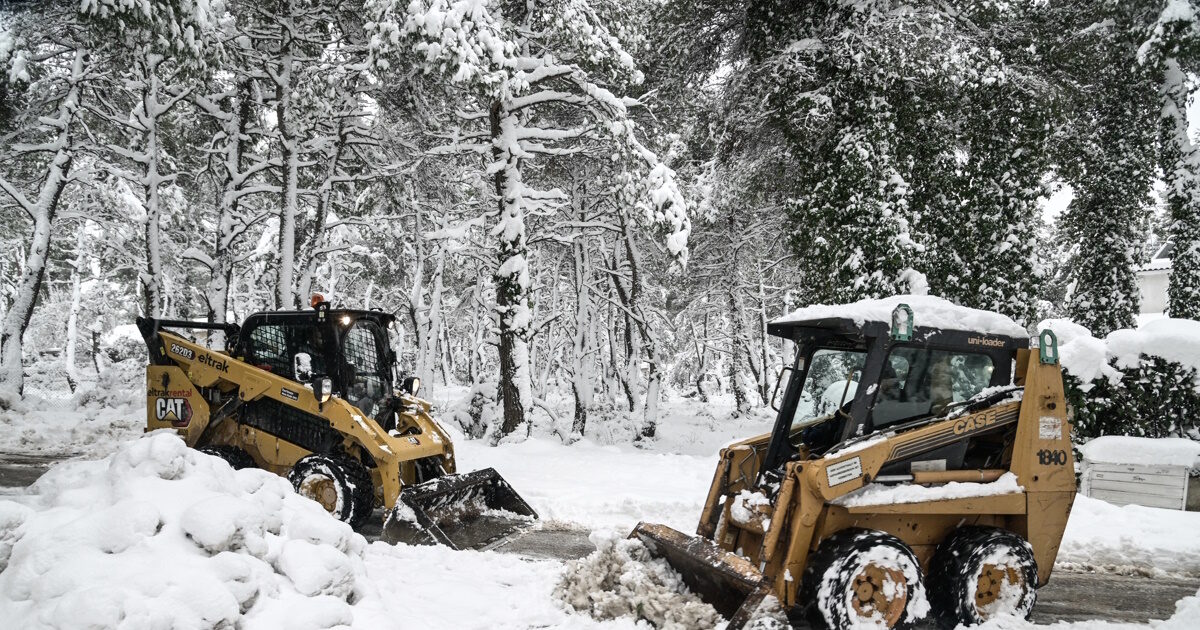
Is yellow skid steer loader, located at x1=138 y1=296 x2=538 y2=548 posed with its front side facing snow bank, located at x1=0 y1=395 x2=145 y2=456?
no

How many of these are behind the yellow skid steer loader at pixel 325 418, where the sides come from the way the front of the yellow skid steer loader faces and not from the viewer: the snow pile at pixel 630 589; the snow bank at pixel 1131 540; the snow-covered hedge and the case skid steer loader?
0

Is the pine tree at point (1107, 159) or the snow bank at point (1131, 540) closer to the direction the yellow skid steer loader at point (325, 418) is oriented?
the snow bank

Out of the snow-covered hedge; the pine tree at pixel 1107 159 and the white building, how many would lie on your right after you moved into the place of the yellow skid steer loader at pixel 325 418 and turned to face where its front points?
0

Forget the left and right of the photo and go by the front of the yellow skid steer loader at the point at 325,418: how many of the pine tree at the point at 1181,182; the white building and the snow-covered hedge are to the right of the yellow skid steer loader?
0

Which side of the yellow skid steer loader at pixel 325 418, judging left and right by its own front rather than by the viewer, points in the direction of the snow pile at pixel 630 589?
front

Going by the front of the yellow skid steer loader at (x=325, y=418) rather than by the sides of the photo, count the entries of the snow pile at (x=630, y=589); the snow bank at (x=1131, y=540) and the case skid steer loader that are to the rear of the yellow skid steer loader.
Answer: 0

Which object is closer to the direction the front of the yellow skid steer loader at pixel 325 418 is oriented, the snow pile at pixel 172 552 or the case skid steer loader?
the case skid steer loader

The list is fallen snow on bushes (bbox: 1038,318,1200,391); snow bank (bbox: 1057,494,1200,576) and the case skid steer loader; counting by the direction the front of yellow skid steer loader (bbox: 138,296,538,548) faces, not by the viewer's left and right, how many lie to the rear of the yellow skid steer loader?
0

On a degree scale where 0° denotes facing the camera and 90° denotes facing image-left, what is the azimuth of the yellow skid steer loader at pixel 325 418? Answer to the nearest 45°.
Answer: approximately 315°

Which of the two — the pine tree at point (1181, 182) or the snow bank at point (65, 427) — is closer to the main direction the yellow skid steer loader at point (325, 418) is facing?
the pine tree

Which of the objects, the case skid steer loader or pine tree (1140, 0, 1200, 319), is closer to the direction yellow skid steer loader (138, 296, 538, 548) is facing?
the case skid steer loader

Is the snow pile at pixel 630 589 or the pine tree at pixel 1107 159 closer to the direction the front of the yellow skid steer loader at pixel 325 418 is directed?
the snow pile

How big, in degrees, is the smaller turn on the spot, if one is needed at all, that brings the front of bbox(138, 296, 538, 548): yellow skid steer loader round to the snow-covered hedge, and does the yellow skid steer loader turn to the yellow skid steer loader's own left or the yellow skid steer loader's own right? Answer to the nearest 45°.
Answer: approximately 45° to the yellow skid steer loader's own left
